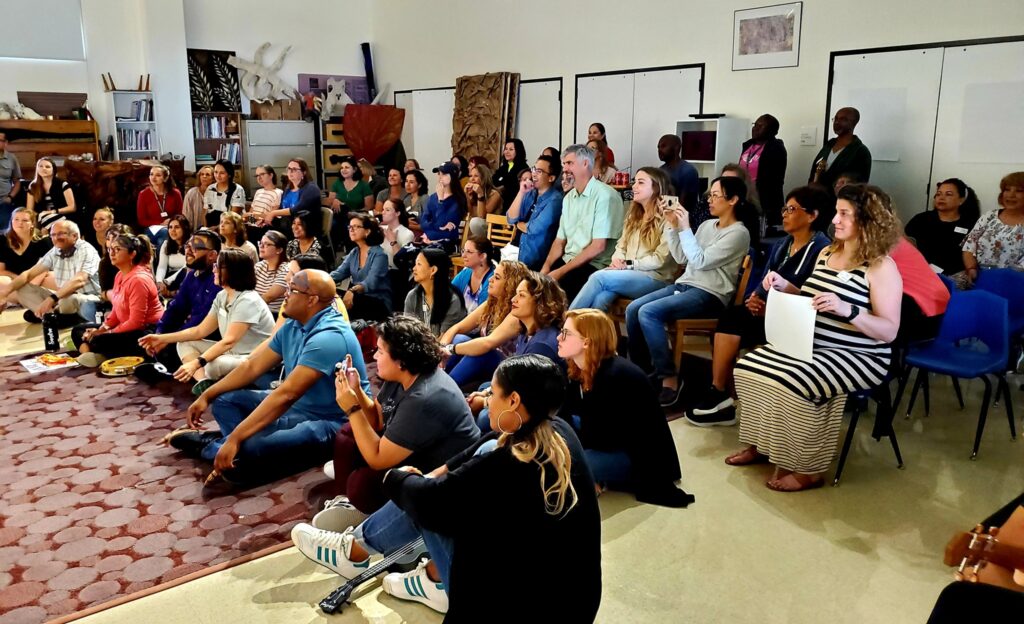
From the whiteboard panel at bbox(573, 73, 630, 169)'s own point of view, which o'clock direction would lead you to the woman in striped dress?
The woman in striped dress is roughly at 10 o'clock from the whiteboard panel.

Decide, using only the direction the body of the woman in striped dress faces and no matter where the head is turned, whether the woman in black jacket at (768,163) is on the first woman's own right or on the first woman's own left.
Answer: on the first woman's own right

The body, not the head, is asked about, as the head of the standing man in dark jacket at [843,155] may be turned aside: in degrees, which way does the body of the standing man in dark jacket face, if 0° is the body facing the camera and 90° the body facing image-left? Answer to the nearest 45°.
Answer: approximately 45°

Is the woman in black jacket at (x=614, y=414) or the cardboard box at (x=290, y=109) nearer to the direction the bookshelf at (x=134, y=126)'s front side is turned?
the woman in black jacket

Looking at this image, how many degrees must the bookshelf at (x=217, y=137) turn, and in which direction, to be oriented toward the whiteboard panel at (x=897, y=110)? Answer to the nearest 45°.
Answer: approximately 45° to its left
